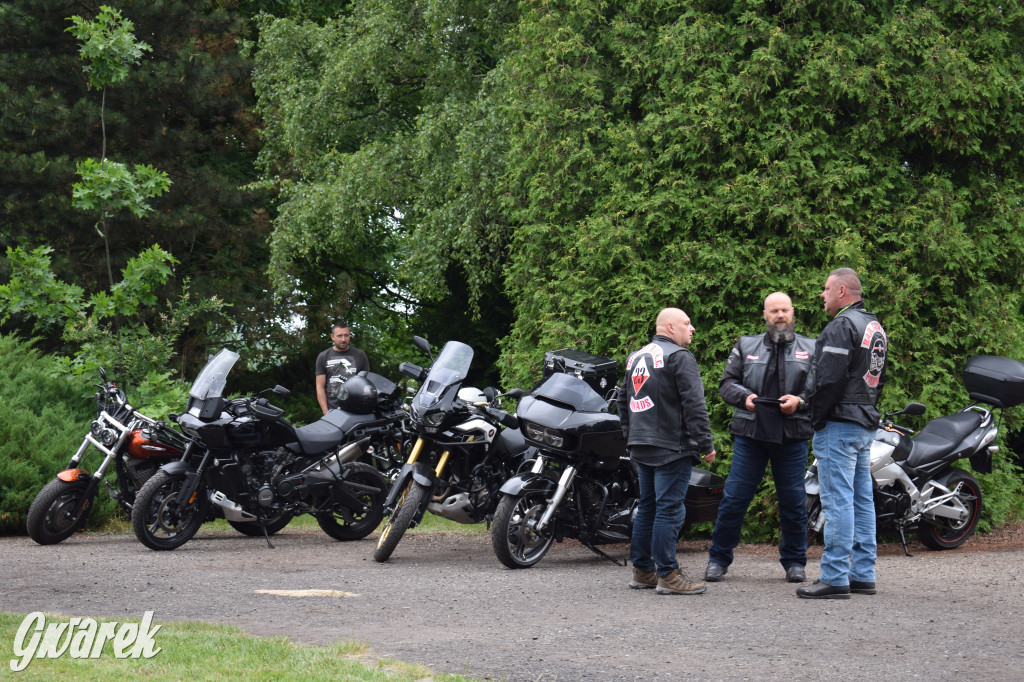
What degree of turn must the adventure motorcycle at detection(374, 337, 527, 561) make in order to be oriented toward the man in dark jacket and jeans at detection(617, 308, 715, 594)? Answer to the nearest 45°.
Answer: approximately 90° to its left

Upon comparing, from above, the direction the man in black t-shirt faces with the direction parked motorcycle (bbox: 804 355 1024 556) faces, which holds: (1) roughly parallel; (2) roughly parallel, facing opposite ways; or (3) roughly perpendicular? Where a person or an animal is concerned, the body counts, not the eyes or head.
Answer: roughly perpendicular

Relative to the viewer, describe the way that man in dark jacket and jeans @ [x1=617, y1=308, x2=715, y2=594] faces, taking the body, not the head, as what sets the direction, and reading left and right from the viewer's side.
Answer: facing away from the viewer and to the right of the viewer

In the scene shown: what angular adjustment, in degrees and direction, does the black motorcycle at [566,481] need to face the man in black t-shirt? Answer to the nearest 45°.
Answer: approximately 90° to its right

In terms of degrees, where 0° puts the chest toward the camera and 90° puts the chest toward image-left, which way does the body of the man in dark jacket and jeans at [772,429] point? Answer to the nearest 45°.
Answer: approximately 0°

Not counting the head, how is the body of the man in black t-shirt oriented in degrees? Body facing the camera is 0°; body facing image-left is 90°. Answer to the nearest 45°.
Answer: approximately 0°

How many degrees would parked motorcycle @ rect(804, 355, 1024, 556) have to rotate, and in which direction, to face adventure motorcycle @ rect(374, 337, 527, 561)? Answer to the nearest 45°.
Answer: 0° — it already faces it

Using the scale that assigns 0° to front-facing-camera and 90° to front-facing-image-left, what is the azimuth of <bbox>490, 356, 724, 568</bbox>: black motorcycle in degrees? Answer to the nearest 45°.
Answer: approximately 45°
